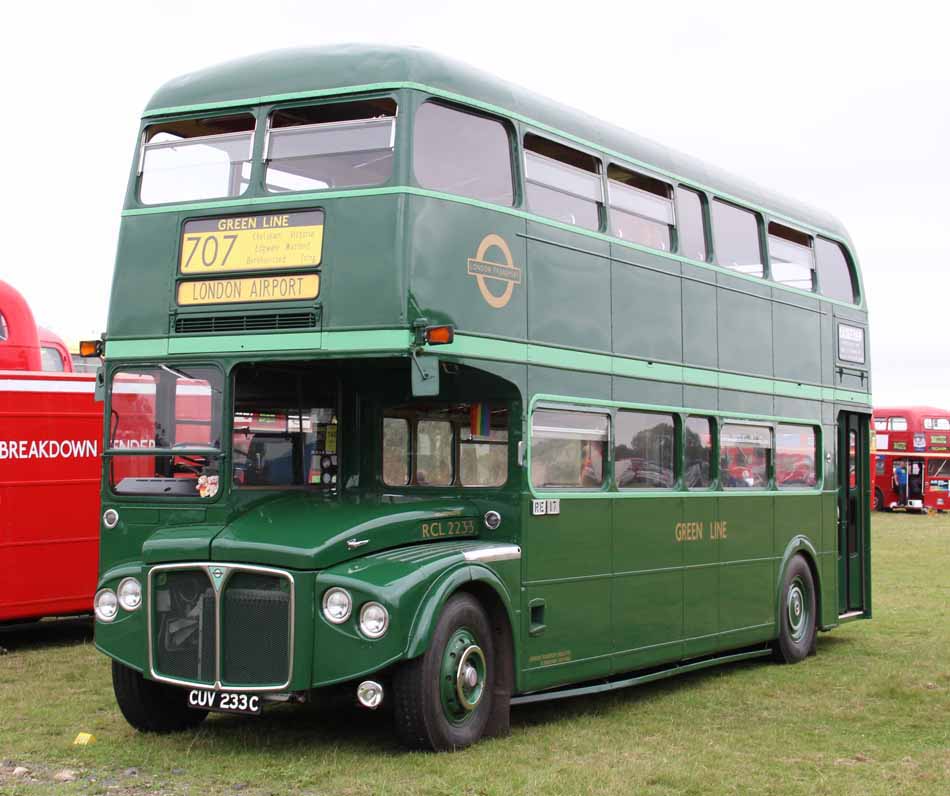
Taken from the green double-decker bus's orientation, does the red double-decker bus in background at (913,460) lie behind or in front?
behind

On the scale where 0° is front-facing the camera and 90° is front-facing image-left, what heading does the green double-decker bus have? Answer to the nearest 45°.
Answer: approximately 45°

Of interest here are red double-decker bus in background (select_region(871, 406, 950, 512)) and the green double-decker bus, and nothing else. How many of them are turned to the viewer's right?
0

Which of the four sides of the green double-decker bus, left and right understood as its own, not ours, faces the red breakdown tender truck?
right

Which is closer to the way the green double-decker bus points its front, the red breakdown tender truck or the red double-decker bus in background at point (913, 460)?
the red breakdown tender truck
